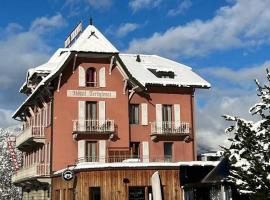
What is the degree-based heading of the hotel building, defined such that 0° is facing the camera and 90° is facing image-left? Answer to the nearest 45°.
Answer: approximately 0°

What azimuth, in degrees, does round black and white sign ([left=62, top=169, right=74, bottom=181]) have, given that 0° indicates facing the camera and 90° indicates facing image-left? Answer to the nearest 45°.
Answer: approximately 0°

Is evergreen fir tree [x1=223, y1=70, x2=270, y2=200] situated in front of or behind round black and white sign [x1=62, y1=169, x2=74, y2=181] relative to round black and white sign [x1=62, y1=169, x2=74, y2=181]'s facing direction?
in front

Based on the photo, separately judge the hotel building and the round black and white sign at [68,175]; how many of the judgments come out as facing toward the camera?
2
